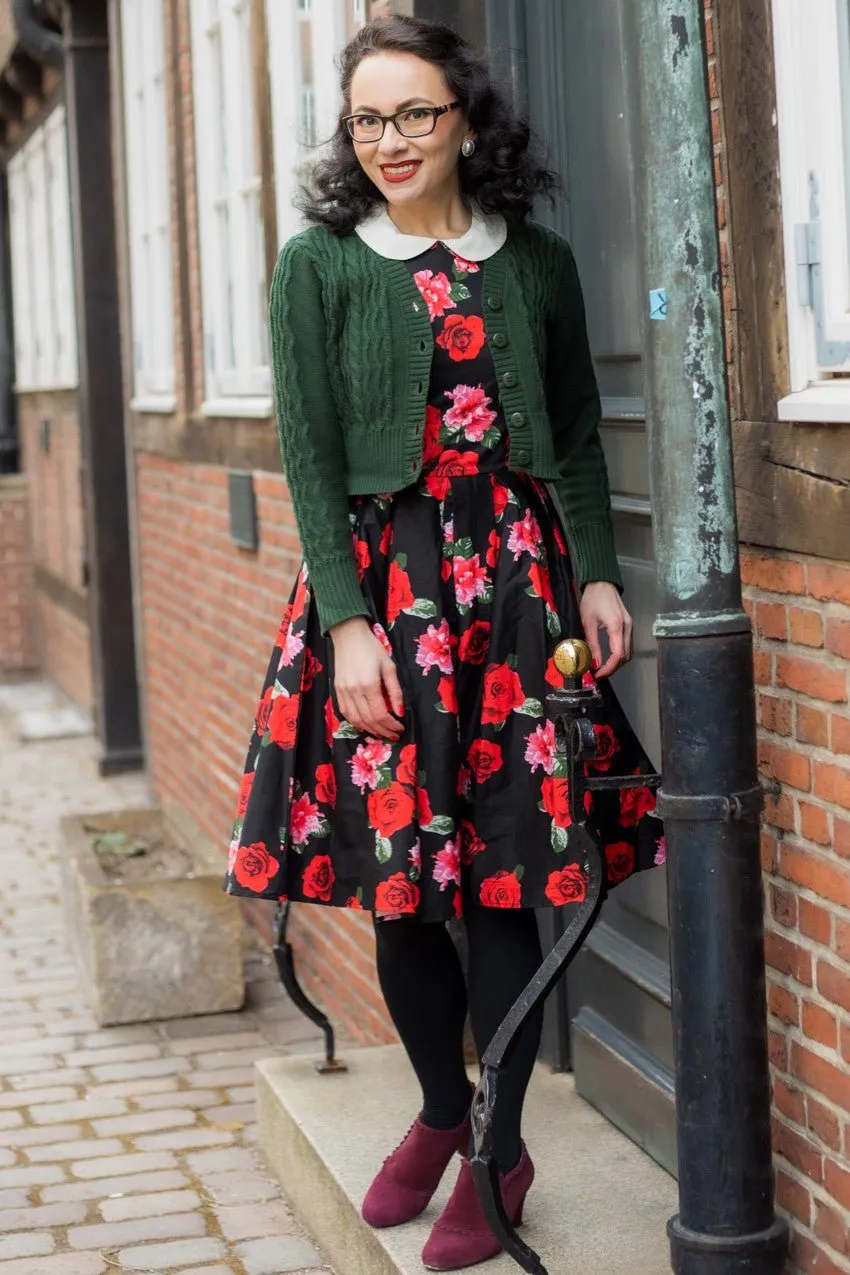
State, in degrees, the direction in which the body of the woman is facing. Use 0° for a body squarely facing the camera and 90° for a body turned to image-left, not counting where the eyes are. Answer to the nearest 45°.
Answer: approximately 0°

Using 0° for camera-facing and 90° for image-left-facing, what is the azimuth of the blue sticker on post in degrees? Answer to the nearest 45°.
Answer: approximately 0°
